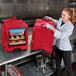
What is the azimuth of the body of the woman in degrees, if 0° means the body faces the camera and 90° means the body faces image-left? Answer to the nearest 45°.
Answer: approximately 45°
